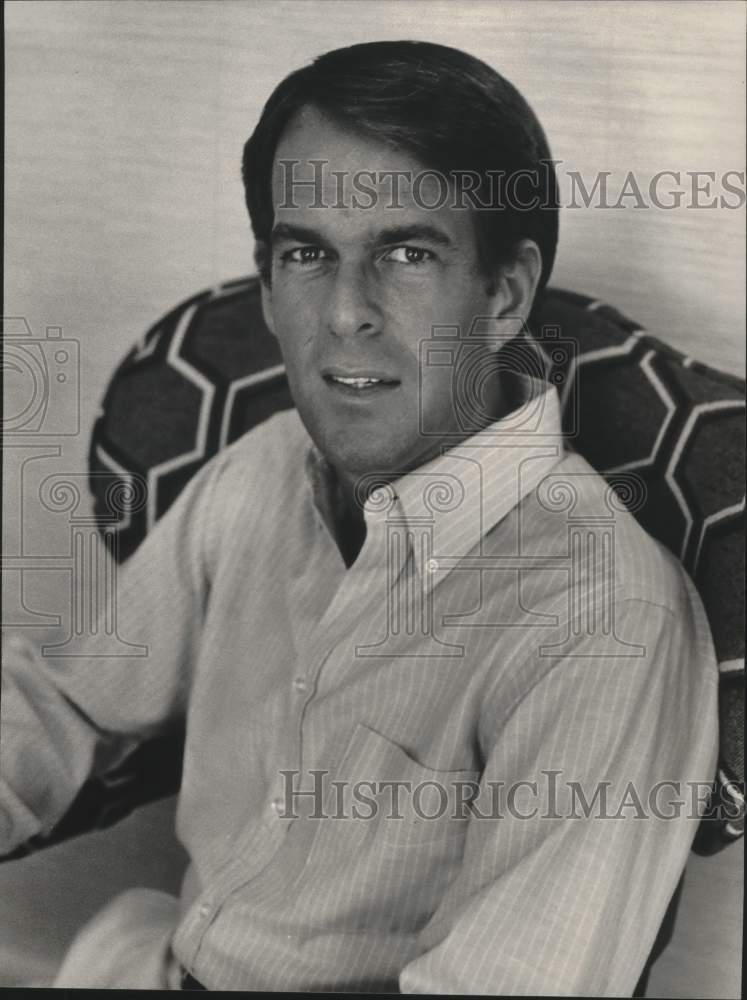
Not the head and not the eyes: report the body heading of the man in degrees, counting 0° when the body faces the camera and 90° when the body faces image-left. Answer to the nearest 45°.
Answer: approximately 45°
